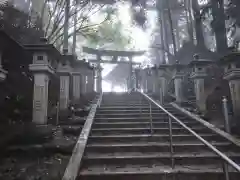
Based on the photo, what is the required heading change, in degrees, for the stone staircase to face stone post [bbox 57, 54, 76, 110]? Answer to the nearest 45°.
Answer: approximately 135° to its right

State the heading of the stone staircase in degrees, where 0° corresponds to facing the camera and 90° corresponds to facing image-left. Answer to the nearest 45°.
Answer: approximately 0°

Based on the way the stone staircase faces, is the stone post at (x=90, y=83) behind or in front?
behind

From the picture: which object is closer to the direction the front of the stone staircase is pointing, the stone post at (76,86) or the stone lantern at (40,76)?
the stone lantern

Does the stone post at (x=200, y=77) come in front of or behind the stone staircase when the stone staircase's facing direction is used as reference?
behind

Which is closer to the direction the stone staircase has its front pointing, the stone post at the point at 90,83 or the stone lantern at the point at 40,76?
the stone lantern

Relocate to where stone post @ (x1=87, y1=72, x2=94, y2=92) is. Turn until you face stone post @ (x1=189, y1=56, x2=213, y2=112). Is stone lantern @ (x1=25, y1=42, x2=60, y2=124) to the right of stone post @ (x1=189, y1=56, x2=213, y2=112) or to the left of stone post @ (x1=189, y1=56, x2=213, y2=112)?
right

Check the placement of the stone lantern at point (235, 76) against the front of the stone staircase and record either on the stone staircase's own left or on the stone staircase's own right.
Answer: on the stone staircase's own left

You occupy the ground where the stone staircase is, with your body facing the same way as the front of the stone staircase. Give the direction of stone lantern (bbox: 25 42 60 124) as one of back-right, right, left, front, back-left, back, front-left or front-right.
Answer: right

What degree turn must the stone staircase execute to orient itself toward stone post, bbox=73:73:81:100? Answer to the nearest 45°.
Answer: approximately 135° to its right

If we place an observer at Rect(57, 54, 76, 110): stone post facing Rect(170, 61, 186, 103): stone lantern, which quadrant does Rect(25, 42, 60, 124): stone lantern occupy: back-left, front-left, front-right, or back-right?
back-right

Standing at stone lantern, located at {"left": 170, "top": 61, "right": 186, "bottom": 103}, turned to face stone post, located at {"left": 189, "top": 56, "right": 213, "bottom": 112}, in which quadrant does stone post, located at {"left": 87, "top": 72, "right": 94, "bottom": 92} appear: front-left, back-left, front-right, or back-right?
back-right
